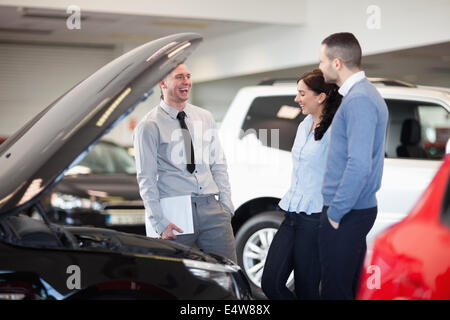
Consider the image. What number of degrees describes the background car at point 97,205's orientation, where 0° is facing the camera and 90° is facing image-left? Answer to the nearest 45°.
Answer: approximately 0°

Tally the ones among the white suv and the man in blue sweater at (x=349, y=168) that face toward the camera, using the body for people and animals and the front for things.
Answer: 0

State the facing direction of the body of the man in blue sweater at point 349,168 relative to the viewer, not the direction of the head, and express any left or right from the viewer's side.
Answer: facing to the left of the viewer

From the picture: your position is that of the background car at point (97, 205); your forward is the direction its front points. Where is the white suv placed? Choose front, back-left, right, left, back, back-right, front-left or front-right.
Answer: front-left

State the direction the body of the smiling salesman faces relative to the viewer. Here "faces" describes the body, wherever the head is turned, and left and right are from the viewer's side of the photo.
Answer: facing the viewer and to the right of the viewer

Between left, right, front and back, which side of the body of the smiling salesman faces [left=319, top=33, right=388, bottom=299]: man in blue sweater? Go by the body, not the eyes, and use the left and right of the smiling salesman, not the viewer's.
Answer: front

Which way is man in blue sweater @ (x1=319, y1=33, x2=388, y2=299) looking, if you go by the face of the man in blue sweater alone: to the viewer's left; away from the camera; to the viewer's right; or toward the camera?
to the viewer's left

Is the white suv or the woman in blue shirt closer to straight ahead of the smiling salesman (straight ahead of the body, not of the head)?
the woman in blue shirt

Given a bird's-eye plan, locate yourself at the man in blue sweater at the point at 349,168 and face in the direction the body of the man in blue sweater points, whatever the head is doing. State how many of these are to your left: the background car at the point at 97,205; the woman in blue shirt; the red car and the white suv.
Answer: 1

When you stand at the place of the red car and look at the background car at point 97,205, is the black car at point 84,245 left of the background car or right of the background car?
left
